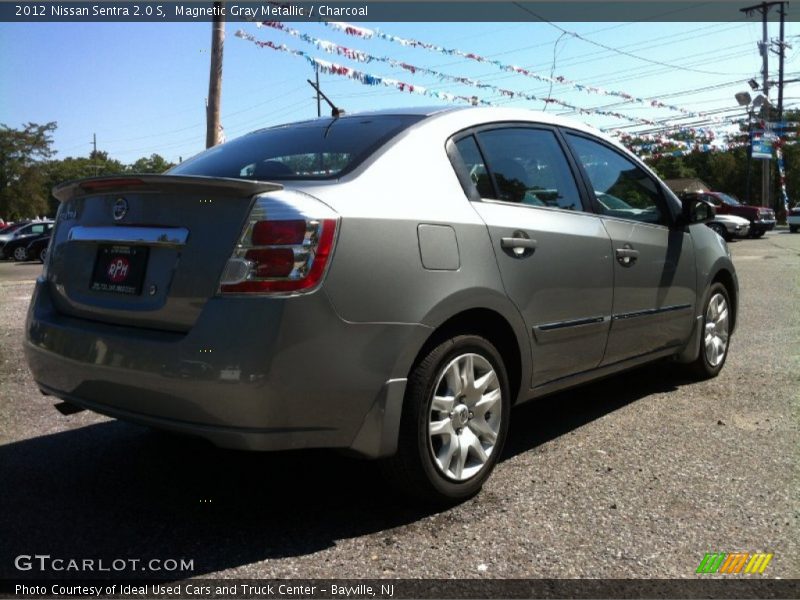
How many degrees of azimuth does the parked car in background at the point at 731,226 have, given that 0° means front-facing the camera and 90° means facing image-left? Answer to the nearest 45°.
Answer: approximately 315°

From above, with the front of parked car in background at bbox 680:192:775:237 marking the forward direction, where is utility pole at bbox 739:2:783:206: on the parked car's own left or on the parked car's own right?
on the parked car's own left

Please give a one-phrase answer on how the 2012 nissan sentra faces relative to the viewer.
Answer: facing away from the viewer and to the right of the viewer

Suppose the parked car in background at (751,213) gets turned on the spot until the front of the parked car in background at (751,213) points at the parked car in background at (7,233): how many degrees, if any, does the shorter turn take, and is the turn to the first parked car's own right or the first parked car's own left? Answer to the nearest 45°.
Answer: approximately 135° to the first parked car's own right
